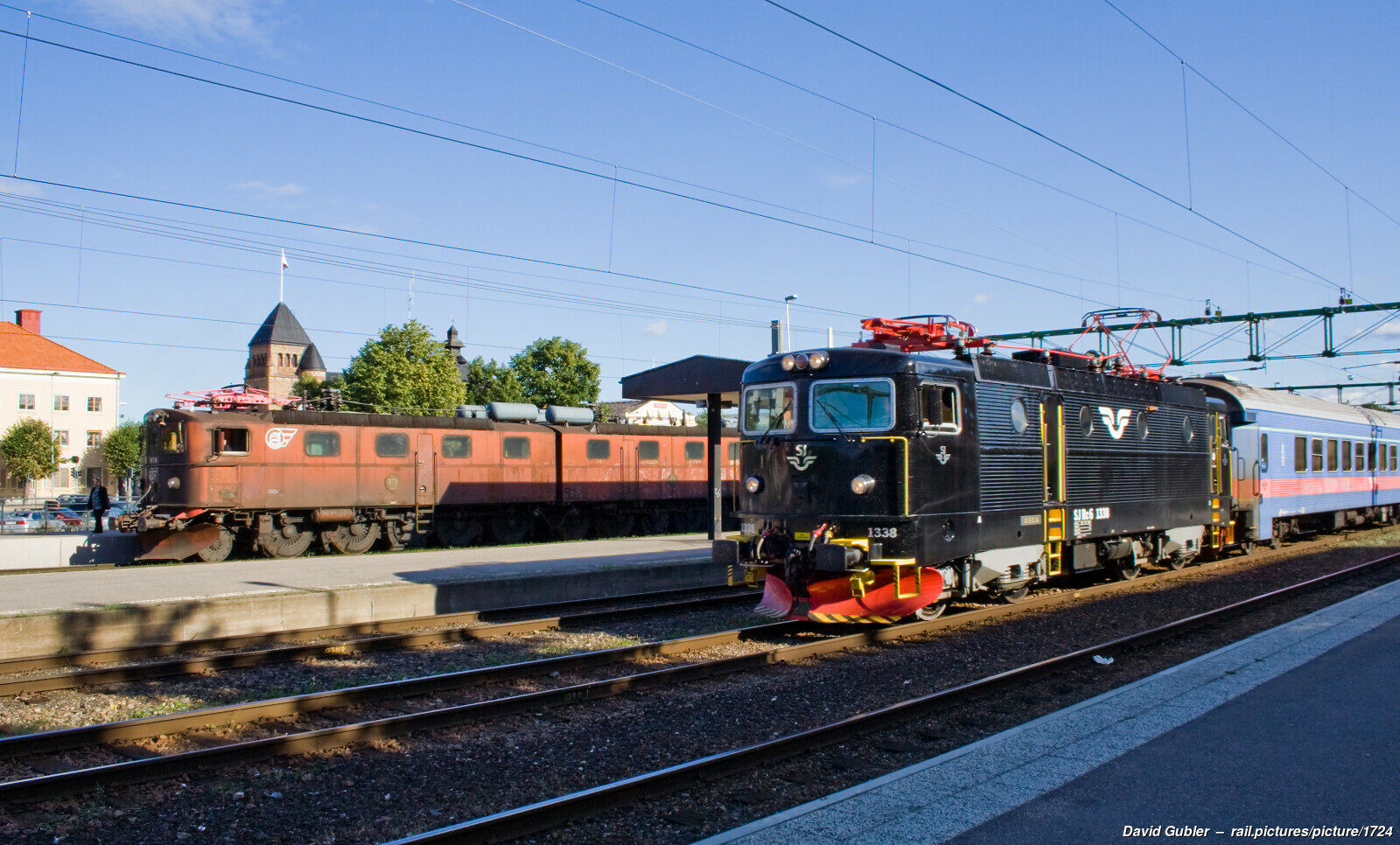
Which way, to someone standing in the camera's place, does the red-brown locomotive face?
facing the viewer and to the left of the viewer

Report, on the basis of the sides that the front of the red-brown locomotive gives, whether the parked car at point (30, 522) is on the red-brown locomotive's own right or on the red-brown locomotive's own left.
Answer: on the red-brown locomotive's own right

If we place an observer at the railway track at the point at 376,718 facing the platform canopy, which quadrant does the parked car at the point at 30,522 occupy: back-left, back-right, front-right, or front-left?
front-left

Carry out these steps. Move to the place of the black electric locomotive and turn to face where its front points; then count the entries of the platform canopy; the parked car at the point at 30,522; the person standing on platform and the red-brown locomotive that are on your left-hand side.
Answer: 0

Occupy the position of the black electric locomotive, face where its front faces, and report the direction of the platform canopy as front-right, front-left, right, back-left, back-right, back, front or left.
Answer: right

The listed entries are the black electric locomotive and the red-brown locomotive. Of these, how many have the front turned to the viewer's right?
0

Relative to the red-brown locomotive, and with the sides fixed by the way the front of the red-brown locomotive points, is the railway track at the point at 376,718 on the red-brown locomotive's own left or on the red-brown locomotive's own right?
on the red-brown locomotive's own left

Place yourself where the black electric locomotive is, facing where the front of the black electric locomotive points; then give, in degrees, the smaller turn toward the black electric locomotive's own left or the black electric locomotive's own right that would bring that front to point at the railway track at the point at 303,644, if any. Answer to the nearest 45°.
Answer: approximately 45° to the black electric locomotive's own right

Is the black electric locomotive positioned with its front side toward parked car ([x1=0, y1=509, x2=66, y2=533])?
no

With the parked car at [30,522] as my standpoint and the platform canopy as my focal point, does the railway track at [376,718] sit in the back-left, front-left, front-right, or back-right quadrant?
front-right

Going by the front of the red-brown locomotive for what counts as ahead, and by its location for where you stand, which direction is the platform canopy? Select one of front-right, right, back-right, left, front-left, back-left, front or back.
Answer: left

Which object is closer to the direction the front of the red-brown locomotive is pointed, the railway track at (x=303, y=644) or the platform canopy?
the railway track

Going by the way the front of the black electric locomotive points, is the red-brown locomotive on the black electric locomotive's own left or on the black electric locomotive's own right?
on the black electric locomotive's own right

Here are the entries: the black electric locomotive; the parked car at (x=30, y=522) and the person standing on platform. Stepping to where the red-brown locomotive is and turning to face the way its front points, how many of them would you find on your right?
2
